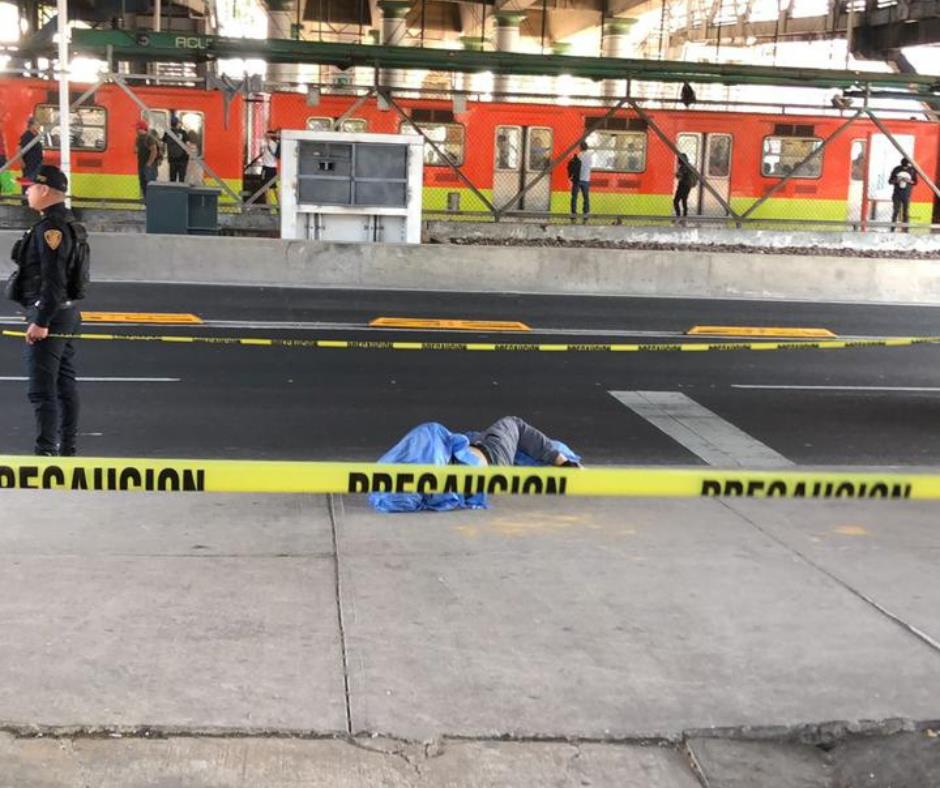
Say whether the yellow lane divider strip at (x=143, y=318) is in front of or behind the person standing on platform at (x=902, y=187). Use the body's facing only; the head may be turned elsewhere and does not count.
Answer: in front

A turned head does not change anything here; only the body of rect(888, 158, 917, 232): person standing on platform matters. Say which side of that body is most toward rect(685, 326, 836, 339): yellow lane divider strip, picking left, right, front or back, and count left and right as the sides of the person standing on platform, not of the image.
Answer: front

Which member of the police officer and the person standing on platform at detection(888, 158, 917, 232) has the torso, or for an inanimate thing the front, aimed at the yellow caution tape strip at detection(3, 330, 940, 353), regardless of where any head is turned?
the person standing on platform

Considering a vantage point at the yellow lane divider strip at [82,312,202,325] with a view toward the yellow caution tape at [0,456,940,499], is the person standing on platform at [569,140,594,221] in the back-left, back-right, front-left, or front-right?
back-left

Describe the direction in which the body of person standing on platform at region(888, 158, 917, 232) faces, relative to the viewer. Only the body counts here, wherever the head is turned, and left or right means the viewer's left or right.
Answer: facing the viewer

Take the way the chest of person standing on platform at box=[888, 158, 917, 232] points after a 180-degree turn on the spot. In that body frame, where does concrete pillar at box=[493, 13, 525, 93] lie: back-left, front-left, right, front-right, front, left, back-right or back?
front-left

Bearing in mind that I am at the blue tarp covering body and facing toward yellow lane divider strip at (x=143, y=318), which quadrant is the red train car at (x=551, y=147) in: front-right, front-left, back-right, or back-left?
front-right

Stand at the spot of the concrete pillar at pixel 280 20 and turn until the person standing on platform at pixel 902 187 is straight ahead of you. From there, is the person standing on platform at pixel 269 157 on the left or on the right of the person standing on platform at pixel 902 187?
right

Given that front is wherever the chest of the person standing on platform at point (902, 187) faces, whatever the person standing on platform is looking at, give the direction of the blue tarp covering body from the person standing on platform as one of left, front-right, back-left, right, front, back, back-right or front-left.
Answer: front

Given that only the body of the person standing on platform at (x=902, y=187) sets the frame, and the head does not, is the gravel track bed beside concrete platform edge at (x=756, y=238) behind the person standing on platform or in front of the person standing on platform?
in front
